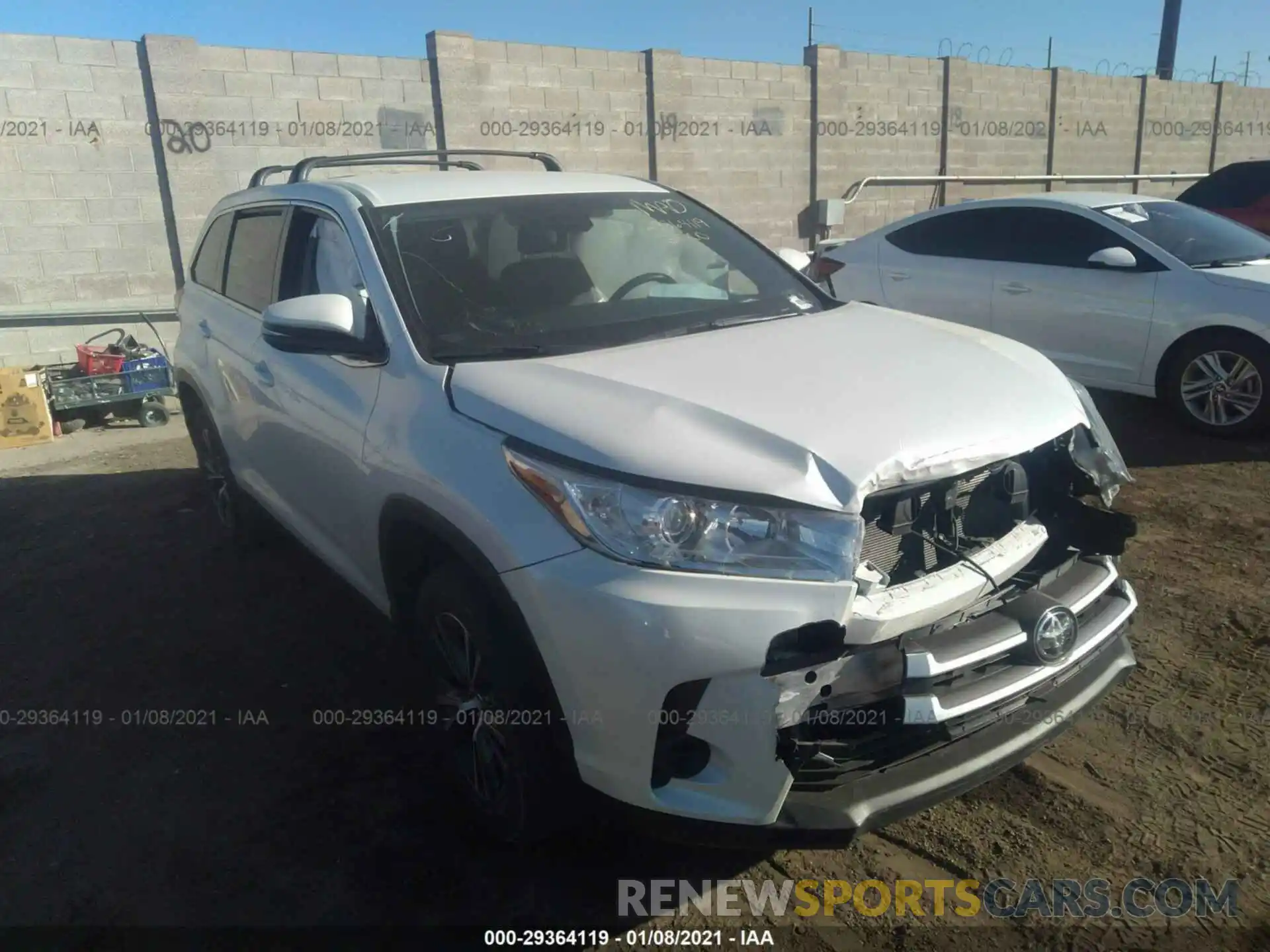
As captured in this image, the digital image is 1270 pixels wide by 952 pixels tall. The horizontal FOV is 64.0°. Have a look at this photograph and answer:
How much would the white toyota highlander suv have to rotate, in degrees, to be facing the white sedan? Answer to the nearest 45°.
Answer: approximately 90° to its left

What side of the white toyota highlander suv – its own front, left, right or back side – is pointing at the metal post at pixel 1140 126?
left

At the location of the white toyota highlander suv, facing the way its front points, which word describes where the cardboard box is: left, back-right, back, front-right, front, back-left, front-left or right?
back

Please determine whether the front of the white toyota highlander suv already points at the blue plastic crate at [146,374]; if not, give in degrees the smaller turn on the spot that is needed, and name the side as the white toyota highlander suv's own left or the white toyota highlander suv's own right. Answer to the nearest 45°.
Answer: approximately 180°

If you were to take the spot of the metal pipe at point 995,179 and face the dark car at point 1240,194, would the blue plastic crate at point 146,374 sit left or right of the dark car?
right

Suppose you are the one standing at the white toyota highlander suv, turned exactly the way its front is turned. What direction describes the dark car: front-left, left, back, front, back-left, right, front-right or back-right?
left

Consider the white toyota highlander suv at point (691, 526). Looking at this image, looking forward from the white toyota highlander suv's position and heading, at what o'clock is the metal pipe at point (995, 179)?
The metal pipe is roughly at 8 o'clock from the white toyota highlander suv.

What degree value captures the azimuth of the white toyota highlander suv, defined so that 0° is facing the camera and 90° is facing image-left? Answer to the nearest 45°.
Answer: approximately 315°
